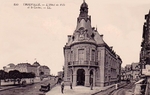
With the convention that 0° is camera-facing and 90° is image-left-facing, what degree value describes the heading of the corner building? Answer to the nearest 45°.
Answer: approximately 0°
